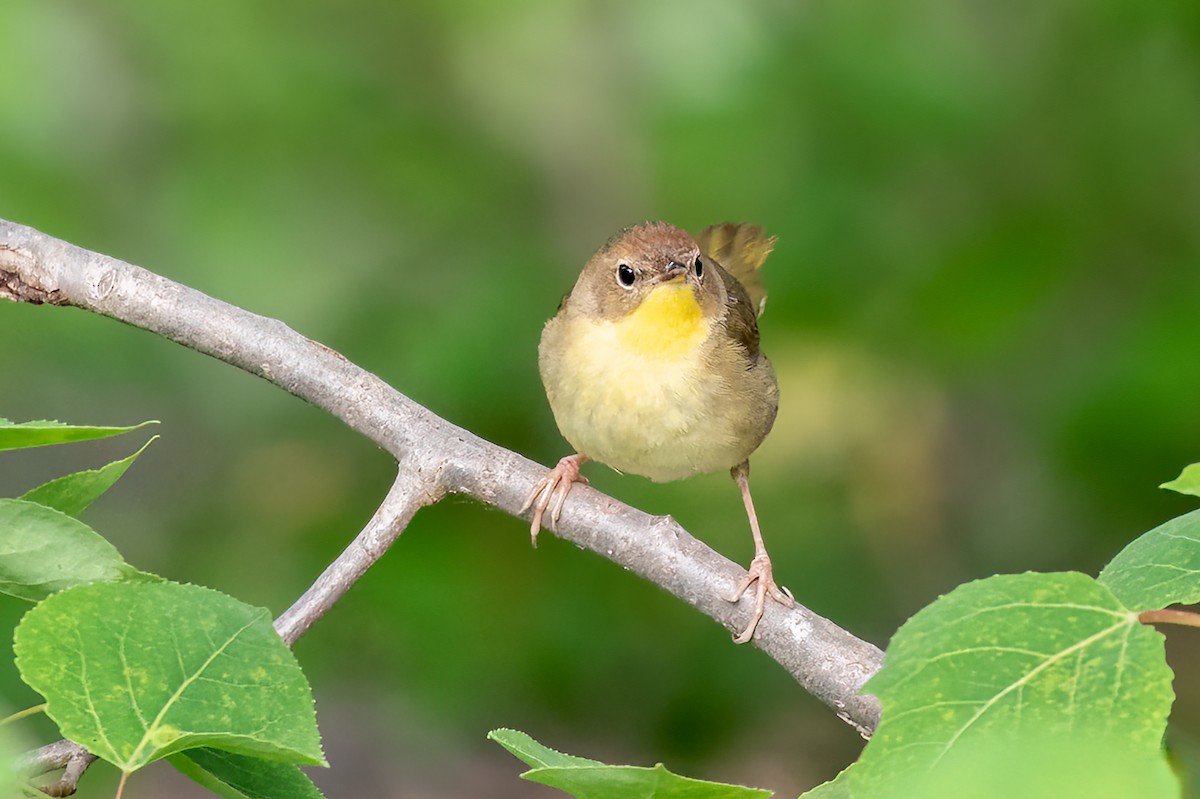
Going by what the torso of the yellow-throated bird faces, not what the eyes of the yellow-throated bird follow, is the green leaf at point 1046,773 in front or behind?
in front

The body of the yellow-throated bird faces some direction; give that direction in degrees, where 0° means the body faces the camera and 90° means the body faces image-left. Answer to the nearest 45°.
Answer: approximately 0°
